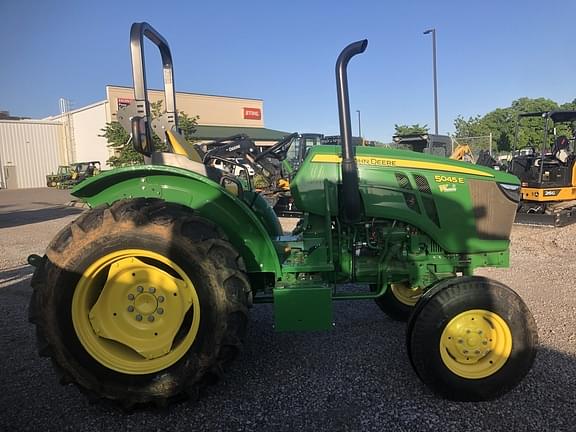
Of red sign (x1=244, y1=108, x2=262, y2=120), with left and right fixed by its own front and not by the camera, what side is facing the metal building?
right

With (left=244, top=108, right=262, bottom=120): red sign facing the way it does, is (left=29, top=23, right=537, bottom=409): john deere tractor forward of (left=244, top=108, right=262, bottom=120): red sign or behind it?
forward

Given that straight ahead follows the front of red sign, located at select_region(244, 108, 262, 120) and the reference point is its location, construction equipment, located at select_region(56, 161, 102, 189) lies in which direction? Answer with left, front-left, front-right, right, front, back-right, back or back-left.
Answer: front-right

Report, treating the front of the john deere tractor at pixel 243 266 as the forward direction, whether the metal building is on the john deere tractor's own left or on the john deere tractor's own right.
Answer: on the john deere tractor's own left

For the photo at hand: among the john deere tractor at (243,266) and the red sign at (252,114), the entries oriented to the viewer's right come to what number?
1

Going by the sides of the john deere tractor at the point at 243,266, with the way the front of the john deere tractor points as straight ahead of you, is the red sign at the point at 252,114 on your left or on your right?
on your left

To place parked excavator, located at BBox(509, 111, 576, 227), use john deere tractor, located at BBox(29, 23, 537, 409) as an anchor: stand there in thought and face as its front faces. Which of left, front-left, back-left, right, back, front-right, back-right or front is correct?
front-left

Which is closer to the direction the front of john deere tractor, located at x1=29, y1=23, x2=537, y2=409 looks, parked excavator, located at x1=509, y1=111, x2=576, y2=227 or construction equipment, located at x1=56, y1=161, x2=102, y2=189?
the parked excavator

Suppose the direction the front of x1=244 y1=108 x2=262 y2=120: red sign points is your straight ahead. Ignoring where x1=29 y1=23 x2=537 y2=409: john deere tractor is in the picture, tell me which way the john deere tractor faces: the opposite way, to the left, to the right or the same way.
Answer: to the left

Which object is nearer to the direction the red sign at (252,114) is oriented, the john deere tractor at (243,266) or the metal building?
the john deere tractor

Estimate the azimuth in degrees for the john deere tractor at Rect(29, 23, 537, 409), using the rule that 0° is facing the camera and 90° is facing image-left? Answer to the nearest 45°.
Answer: approximately 270°

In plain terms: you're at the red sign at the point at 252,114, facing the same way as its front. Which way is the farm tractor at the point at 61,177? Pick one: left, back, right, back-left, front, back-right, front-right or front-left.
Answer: front-right
